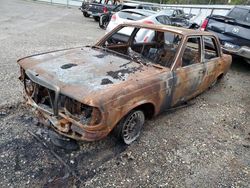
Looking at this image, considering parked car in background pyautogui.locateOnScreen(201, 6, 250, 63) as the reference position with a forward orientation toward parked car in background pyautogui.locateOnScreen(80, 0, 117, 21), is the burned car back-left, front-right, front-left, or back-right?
back-left

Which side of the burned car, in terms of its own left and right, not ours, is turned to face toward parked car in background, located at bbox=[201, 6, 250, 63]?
back

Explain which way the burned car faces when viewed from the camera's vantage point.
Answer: facing the viewer and to the left of the viewer

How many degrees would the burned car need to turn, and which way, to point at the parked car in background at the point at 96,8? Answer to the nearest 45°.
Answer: approximately 135° to its right

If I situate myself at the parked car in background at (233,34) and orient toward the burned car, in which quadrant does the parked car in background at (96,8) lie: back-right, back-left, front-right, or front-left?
back-right
